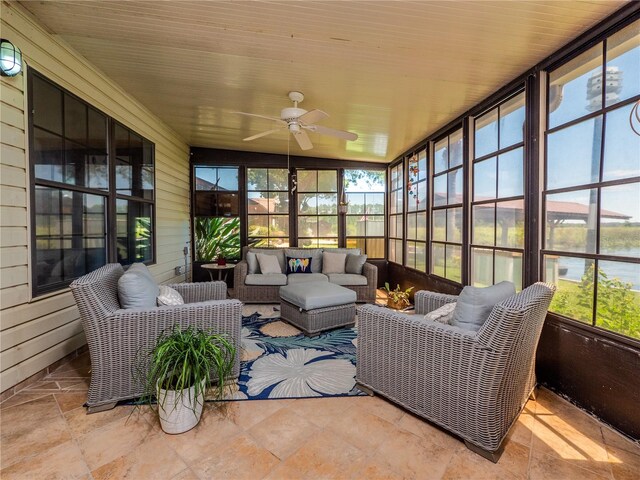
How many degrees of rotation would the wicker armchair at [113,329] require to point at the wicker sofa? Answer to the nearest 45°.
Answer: approximately 45° to its left

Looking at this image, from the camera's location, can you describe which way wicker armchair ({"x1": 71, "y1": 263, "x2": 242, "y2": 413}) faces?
facing to the right of the viewer

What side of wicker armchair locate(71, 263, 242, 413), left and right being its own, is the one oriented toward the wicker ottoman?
front

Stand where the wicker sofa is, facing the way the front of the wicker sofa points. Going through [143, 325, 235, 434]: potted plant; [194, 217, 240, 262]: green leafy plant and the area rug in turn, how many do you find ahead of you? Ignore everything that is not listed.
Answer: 2

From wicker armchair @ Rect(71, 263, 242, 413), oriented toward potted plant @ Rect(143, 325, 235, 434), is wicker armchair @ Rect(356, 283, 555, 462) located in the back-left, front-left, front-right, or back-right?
front-left

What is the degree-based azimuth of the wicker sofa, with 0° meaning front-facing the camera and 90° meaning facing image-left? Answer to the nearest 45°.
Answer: approximately 0°

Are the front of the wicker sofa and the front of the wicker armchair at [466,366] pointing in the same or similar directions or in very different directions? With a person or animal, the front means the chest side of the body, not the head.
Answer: very different directions

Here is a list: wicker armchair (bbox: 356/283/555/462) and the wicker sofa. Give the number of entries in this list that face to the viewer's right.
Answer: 0

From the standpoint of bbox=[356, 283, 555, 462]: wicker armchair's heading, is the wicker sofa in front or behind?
in front

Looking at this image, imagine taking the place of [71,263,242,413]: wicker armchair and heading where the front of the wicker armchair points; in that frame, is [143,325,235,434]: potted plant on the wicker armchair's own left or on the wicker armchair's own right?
on the wicker armchair's own right

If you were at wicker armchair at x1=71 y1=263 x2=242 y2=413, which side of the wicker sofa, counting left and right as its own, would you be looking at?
front

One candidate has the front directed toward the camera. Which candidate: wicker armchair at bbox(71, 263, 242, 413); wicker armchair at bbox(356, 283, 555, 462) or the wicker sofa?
the wicker sofa

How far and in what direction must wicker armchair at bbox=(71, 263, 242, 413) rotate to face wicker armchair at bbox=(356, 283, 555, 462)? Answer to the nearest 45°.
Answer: approximately 45° to its right

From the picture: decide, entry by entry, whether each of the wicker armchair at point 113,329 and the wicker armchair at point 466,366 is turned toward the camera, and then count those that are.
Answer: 0

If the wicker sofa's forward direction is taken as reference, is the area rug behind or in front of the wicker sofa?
in front

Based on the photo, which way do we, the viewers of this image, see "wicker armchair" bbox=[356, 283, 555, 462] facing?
facing away from the viewer and to the left of the viewer

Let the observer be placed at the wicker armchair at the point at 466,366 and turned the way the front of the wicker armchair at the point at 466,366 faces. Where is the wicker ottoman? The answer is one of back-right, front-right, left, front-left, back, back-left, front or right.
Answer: front
